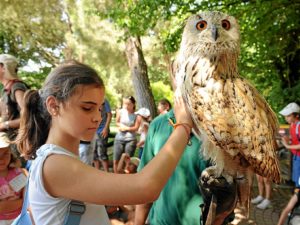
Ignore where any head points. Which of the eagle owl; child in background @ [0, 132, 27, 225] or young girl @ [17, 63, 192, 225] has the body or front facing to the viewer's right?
the young girl

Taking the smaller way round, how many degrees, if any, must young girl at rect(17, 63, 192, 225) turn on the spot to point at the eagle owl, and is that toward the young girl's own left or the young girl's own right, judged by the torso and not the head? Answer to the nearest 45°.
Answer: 0° — they already face it

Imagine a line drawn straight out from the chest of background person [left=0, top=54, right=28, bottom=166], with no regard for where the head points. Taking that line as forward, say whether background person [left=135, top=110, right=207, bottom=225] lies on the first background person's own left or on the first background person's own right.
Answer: on the first background person's own left

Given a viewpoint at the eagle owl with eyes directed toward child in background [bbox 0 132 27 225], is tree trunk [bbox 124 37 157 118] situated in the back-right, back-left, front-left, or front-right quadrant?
front-right

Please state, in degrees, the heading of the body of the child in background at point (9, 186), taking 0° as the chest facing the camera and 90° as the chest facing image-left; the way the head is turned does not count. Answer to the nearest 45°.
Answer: approximately 0°

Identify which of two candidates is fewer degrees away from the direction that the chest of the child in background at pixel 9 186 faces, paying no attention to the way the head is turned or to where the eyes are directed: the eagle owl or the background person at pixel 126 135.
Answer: the eagle owl

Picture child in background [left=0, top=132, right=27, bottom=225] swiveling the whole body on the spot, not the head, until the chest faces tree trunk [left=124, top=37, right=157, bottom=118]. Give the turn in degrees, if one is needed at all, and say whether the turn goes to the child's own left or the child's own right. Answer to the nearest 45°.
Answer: approximately 135° to the child's own left

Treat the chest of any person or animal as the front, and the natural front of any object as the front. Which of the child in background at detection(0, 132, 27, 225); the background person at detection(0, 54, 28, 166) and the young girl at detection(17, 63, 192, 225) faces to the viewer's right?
the young girl

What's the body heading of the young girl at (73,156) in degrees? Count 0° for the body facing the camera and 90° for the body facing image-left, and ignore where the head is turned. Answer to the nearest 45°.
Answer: approximately 270°
